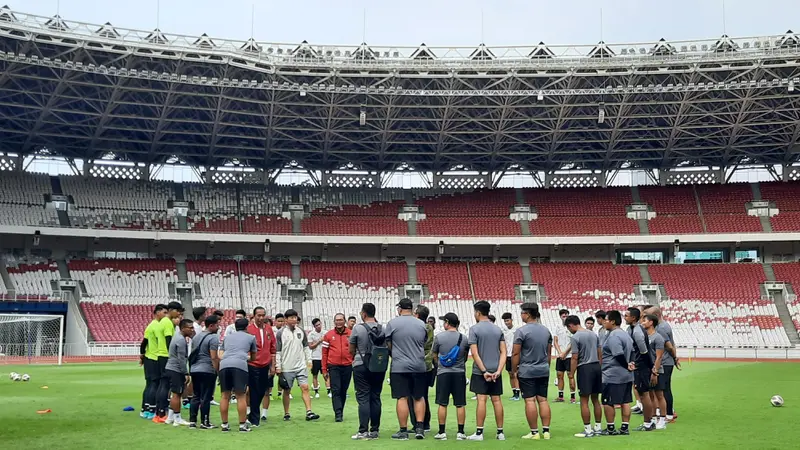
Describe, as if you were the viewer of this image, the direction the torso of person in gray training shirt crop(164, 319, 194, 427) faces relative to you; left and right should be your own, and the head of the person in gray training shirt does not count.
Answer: facing to the right of the viewer

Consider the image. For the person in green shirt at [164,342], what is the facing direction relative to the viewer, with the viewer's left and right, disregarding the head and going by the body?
facing to the right of the viewer

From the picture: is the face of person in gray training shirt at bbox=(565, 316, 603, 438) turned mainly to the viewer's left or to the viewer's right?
to the viewer's left

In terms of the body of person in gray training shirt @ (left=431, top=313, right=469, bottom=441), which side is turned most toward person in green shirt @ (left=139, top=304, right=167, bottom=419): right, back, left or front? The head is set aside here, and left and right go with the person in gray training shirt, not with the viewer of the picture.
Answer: left

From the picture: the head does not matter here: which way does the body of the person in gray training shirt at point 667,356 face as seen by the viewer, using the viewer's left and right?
facing to the left of the viewer

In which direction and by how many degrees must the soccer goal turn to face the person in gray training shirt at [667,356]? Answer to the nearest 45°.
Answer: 0° — it already faces them

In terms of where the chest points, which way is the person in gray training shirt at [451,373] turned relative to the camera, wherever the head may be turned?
away from the camera

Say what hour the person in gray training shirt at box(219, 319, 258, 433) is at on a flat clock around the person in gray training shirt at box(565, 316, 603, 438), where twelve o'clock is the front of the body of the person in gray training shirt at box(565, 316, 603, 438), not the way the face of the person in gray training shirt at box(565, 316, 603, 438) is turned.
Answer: the person in gray training shirt at box(219, 319, 258, 433) is roughly at 10 o'clock from the person in gray training shirt at box(565, 316, 603, 438).

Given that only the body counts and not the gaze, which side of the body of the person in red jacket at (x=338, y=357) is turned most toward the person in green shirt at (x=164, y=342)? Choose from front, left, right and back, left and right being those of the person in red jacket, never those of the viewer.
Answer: right

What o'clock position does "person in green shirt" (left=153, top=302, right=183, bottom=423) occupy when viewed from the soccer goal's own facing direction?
The person in green shirt is roughly at 12 o'clock from the soccer goal.

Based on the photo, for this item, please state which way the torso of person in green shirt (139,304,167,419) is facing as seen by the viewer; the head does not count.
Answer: to the viewer's right

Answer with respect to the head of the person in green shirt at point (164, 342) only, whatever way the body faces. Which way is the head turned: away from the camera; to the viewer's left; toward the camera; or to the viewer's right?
to the viewer's right

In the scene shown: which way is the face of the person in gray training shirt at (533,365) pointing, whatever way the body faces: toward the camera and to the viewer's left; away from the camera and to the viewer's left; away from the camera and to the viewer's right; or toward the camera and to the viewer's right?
away from the camera and to the viewer's left

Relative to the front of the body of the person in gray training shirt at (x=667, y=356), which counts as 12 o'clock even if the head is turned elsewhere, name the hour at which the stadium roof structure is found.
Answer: The stadium roof structure is roughly at 2 o'clock from the person in gray training shirt.

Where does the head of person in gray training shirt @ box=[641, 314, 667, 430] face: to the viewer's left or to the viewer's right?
to the viewer's left

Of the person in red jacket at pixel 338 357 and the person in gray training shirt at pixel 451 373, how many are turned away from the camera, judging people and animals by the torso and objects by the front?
1
